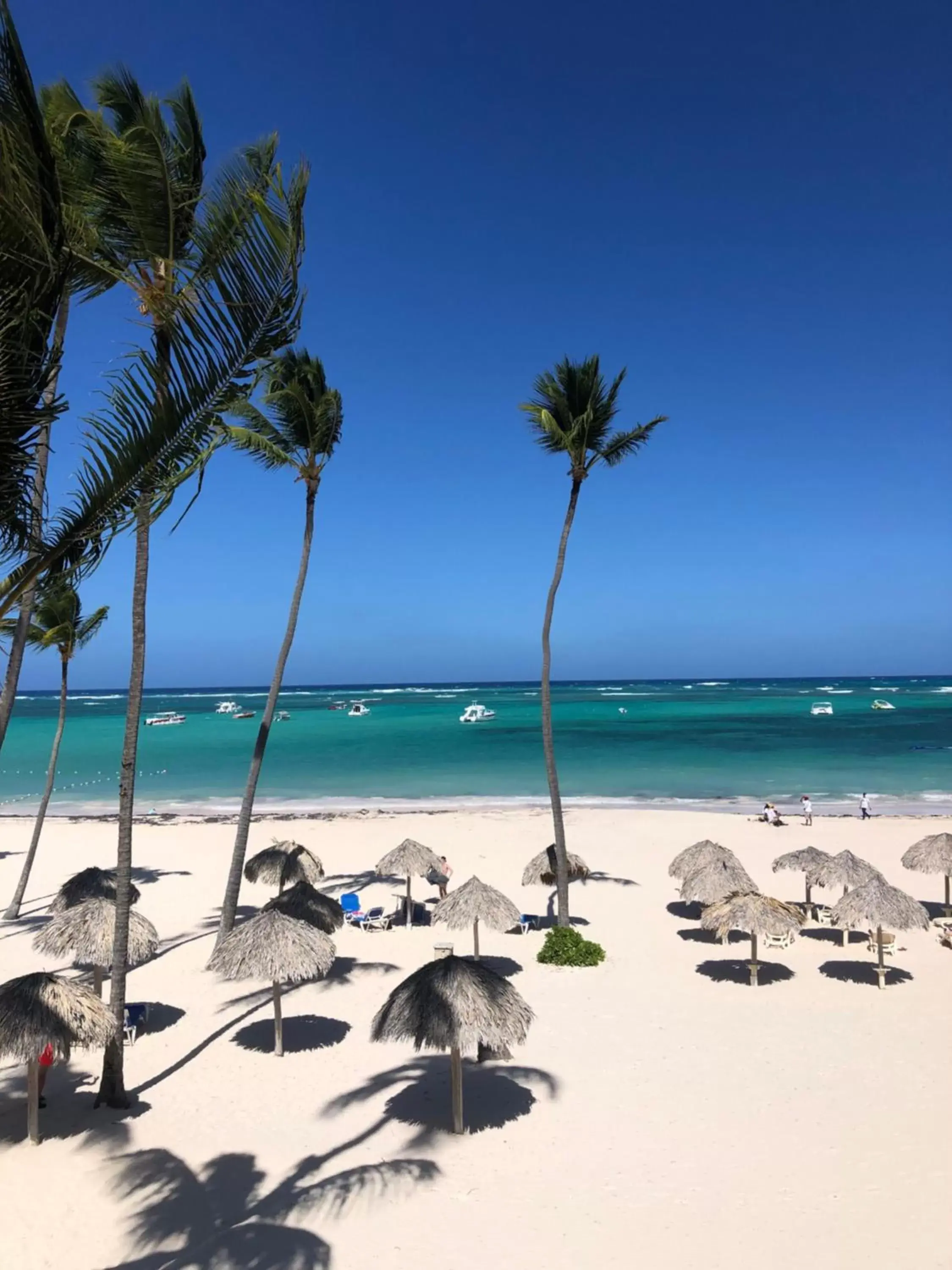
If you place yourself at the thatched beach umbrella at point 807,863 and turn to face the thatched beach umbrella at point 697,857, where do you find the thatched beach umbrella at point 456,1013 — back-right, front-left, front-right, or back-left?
front-left

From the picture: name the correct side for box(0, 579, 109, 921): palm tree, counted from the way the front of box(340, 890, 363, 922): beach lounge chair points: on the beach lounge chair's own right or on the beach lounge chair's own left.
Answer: on the beach lounge chair's own left

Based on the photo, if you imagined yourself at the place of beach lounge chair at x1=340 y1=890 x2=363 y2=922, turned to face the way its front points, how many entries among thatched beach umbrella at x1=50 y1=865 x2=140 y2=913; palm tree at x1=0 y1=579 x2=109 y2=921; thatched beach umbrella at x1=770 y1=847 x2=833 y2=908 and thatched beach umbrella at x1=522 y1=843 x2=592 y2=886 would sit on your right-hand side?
2

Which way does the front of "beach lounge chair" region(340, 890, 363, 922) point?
away from the camera

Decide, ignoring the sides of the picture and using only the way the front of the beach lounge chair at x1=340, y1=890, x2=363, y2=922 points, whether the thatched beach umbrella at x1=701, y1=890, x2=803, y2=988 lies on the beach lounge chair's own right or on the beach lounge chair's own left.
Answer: on the beach lounge chair's own right

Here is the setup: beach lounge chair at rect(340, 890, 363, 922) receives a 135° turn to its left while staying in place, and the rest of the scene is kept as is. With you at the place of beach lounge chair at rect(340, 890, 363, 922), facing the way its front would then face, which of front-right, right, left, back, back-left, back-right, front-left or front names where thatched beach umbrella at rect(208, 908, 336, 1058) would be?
front-left
